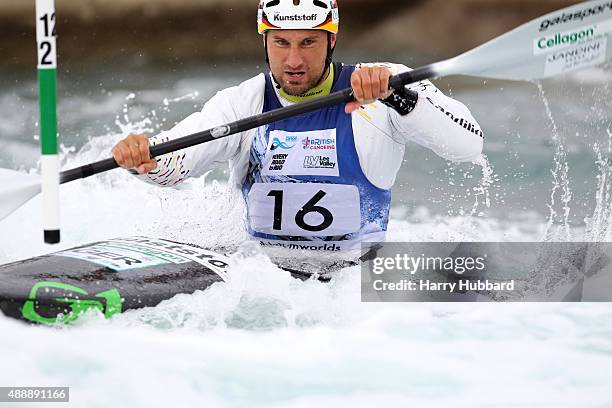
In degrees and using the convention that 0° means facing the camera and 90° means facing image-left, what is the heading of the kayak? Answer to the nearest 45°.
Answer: approximately 45°

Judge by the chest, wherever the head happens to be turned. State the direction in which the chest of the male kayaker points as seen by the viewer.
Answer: toward the camera

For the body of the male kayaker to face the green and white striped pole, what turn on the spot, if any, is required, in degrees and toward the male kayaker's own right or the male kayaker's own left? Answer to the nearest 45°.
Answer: approximately 45° to the male kayaker's own right
